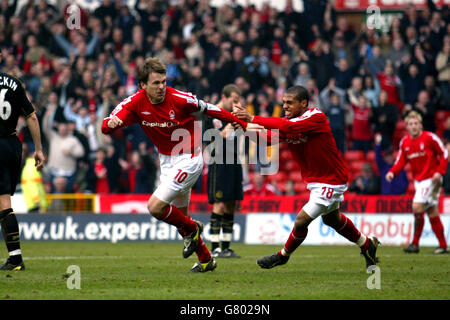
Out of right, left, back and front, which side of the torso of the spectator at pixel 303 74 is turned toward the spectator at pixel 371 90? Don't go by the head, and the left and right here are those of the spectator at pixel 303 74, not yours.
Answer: left

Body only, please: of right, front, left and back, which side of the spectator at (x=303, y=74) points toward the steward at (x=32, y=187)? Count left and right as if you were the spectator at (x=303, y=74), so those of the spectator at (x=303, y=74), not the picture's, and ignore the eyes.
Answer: right
